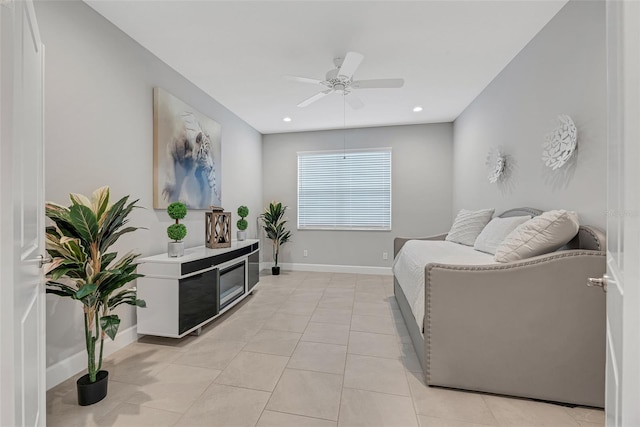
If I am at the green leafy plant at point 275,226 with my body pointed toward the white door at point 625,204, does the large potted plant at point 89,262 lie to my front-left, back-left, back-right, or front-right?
front-right

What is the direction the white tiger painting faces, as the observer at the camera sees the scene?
facing the viewer and to the right of the viewer

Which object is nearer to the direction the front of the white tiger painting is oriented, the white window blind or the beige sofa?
the beige sofa

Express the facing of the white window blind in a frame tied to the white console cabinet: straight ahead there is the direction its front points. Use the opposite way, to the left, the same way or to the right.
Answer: to the right

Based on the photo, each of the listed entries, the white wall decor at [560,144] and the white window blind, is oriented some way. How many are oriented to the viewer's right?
0

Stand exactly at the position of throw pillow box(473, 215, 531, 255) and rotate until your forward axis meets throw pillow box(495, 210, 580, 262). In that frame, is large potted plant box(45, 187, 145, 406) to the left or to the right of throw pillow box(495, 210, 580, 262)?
right

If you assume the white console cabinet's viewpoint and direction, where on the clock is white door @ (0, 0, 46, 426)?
The white door is roughly at 2 o'clock from the white console cabinet.

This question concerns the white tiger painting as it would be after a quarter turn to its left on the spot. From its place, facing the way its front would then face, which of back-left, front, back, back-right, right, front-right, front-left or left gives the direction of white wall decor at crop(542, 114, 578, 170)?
right

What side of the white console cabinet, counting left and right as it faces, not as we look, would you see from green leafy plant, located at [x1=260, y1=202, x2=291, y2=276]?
left

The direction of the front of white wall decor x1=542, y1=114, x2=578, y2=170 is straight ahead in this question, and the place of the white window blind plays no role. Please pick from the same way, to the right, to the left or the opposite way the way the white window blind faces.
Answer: to the left

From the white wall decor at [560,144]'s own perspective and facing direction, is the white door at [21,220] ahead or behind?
ahead

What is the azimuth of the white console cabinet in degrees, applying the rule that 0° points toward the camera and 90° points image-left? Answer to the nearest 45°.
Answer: approximately 315°

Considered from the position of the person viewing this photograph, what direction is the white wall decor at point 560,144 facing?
facing the viewer and to the left of the viewer

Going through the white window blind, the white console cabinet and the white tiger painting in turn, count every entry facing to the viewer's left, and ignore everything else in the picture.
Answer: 0

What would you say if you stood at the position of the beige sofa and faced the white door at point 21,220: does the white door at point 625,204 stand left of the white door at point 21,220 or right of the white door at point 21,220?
left

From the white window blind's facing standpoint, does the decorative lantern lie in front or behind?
in front

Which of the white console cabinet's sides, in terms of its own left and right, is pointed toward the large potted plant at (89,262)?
right

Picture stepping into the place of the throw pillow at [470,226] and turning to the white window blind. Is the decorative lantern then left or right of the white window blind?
left

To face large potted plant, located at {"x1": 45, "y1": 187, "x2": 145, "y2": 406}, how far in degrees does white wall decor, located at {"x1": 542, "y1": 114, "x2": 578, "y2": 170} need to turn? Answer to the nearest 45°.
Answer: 0° — it already faces it

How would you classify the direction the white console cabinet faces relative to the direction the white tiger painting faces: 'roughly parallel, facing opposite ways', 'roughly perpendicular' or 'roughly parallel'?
roughly parallel

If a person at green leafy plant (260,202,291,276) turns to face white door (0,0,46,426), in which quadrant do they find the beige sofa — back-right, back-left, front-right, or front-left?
front-left

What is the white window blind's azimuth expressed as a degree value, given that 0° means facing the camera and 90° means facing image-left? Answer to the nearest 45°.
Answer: approximately 0°
